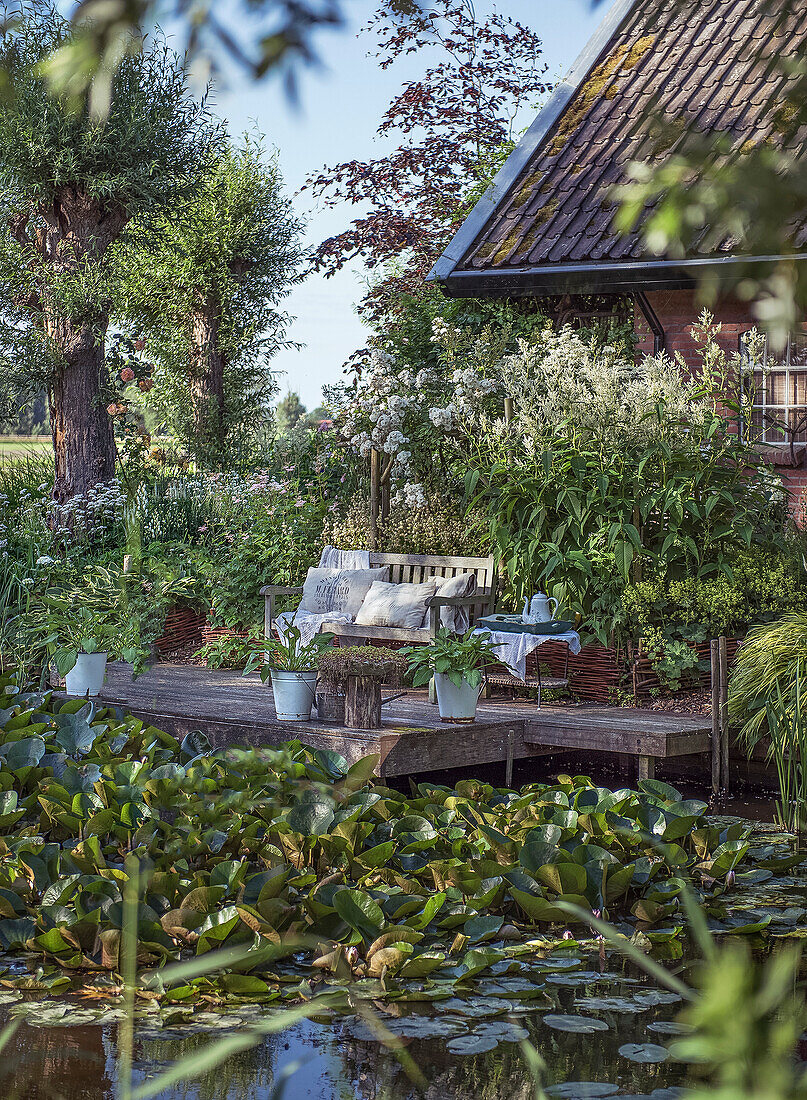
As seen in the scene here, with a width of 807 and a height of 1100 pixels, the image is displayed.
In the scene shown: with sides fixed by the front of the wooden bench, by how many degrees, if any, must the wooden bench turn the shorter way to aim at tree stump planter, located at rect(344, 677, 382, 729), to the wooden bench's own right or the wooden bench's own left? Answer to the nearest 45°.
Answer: approximately 45° to the wooden bench's own left

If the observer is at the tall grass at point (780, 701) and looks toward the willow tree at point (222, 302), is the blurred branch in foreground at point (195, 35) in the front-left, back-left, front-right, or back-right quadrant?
back-left

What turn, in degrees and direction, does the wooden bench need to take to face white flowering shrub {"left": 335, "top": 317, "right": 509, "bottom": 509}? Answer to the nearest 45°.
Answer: approximately 135° to its right

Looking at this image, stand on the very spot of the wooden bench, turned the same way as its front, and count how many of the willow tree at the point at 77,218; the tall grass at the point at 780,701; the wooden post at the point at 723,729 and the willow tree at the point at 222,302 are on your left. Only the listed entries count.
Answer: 2

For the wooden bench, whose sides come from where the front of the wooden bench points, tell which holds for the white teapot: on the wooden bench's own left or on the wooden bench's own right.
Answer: on the wooden bench's own left

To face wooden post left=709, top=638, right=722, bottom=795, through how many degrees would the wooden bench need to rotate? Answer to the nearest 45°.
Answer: approximately 90° to its left

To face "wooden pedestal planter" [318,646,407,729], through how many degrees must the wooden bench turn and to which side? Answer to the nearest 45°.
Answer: approximately 45° to its left

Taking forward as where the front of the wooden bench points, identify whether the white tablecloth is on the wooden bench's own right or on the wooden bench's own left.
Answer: on the wooden bench's own left

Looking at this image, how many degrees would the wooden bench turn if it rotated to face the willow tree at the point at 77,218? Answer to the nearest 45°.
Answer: approximately 90° to its right

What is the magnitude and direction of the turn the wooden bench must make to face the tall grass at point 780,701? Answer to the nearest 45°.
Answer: approximately 90° to its left

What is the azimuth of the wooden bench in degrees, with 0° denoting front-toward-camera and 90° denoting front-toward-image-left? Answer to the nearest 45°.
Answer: approximately 45°

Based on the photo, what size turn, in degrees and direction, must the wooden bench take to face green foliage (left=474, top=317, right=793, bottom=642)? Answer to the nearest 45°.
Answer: approximately 90° to its left
